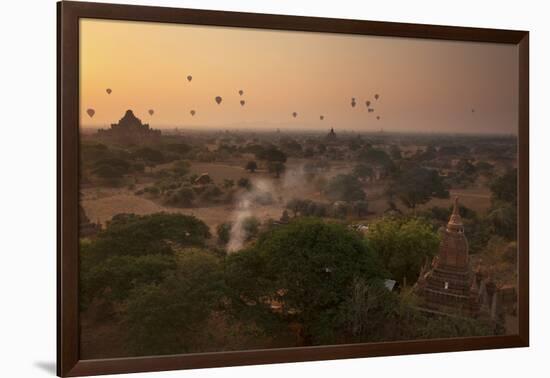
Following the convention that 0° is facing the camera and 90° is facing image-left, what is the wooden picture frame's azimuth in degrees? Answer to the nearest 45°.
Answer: approximately 315°
